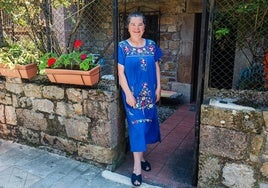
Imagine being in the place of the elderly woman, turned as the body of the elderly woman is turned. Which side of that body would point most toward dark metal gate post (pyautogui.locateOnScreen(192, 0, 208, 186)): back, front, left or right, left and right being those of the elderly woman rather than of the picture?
left

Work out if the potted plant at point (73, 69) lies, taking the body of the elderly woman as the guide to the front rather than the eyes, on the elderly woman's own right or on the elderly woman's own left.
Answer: on the elderly woman's own right

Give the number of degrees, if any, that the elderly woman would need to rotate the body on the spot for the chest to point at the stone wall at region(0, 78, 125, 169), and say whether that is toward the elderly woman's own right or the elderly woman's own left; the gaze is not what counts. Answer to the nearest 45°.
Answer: approximately 135° to the elderly woman's own right

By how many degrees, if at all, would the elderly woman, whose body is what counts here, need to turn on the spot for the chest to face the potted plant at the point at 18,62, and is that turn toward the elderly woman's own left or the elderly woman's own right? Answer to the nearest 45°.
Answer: approximately 135° to the elderly woman's own right

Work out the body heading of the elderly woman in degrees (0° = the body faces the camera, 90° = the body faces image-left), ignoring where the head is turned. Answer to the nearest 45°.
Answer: approximately 0°

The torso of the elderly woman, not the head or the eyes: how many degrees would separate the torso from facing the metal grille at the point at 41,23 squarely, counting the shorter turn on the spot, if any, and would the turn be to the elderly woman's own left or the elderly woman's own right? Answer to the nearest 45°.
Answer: approximately 135° to the elderly woman's own right
